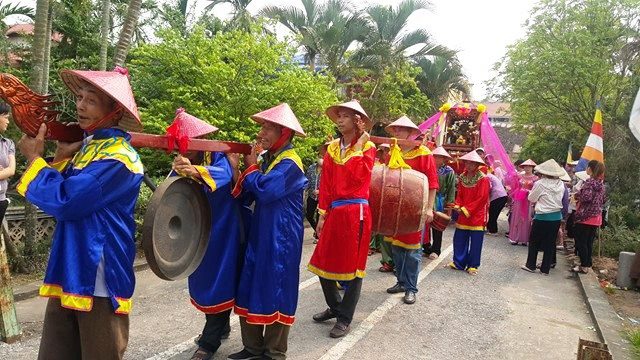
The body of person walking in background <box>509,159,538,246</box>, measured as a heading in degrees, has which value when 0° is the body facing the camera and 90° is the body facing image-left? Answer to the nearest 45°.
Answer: approximately 0°

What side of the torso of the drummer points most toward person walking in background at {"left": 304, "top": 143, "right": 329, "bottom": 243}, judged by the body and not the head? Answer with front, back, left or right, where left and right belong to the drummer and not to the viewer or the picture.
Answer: right

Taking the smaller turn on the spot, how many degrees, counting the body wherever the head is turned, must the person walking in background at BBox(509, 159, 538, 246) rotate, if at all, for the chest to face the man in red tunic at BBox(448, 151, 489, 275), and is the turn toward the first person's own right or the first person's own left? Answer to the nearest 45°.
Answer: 0° — they already face them

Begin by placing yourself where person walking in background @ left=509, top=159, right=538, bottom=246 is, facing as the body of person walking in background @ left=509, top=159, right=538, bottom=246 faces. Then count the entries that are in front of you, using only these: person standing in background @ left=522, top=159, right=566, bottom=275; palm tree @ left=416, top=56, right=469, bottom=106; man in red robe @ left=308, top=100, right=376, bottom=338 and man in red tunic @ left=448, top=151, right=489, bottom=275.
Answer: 3

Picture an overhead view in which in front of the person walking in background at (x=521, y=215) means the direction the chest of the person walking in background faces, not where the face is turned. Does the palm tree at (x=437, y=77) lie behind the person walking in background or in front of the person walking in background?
behind
